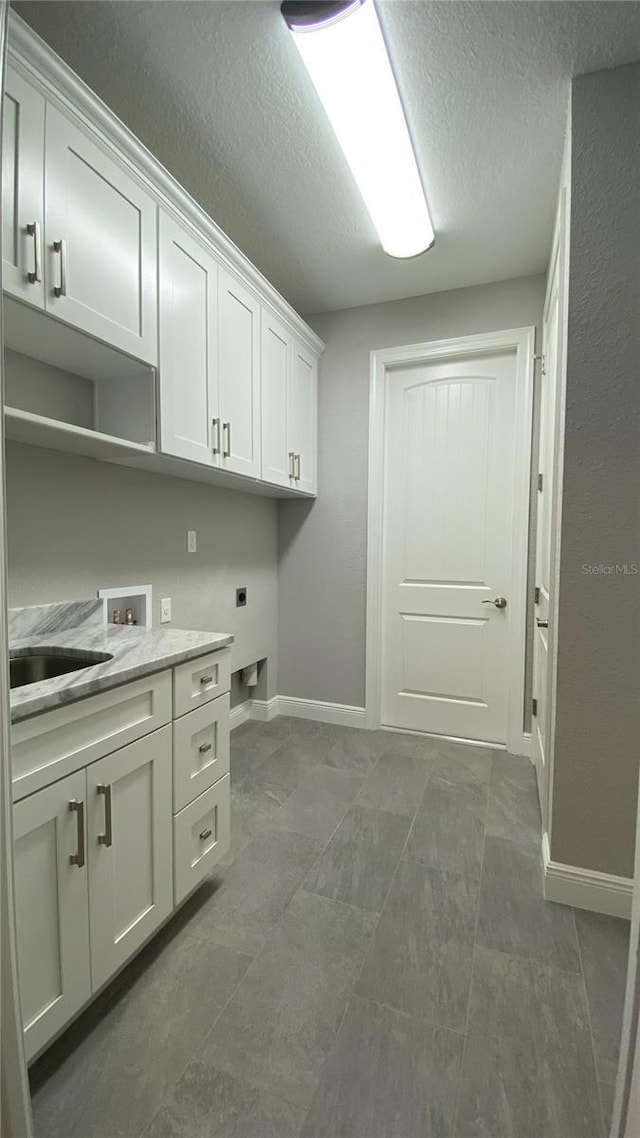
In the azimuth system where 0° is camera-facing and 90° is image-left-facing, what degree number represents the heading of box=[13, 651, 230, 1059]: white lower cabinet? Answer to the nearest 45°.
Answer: approximately 315°

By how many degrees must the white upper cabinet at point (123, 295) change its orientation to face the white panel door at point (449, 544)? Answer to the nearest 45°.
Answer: approximately 90° to its left

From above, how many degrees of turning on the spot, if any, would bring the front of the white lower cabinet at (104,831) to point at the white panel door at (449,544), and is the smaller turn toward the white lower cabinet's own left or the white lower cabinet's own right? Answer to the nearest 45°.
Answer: approximately 90° to the white lower cabinet's own left

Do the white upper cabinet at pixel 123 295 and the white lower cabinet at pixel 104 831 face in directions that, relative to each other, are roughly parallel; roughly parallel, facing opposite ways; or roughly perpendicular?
roughly parallel

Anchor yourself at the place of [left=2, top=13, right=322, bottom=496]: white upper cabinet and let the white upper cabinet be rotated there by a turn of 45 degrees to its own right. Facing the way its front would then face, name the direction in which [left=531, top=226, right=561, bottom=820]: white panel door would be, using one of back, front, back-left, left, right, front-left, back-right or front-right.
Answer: left

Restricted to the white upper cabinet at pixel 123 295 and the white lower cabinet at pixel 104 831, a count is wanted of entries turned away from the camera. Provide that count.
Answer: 0

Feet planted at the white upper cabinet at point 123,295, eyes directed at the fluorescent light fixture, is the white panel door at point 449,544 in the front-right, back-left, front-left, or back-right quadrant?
front-left

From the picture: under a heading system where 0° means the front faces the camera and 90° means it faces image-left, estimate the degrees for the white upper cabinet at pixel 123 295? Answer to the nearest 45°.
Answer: approximately 315°

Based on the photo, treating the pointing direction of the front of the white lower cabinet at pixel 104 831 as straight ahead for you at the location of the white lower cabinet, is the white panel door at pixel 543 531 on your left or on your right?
on your left

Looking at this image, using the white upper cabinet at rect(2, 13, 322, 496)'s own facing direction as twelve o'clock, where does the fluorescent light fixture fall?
The fluorescent light fixture is roughly at 11 o'clock from the white upper cabinet.
